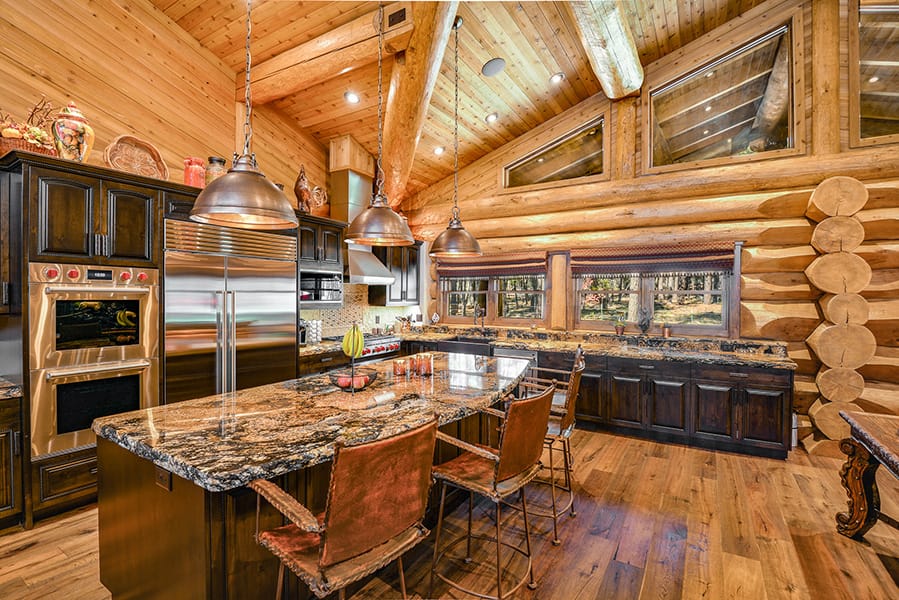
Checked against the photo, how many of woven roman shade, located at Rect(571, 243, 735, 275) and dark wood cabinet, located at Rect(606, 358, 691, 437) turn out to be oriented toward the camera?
2

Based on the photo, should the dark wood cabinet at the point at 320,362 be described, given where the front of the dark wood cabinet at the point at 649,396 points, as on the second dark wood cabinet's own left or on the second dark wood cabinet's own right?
on the second dark wood cabinet's own right

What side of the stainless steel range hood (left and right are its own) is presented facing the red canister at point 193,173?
right

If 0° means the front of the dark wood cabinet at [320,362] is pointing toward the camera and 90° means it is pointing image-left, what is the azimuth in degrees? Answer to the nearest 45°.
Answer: approximately 315°

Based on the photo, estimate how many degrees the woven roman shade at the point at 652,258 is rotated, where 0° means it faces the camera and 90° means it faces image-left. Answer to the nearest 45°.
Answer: approximately 0°

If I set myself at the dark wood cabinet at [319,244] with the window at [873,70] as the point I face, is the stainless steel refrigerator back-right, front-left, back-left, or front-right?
back-right
